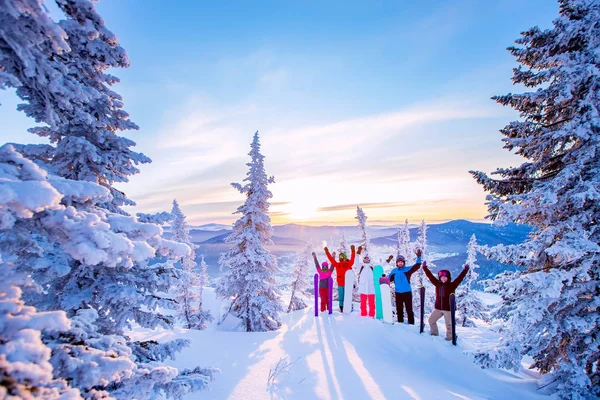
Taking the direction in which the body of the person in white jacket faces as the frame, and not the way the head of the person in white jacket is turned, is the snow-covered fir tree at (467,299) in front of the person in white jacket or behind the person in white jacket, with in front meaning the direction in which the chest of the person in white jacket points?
behind

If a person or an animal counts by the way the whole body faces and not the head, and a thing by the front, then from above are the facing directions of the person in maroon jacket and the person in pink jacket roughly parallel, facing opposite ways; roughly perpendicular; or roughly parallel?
roughly parallel

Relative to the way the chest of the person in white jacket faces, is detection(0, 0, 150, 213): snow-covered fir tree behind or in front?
in front

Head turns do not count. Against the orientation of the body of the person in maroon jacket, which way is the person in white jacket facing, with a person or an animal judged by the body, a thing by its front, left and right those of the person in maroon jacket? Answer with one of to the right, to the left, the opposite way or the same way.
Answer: the same way

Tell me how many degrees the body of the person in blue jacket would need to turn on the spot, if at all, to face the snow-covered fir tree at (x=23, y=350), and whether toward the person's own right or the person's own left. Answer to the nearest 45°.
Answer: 0° — they already face it

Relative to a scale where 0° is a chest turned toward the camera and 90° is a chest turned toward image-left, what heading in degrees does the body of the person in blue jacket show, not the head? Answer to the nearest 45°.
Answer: approximately 0°

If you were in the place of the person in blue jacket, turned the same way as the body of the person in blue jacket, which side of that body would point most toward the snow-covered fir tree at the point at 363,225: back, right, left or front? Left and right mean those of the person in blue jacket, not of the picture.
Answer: back

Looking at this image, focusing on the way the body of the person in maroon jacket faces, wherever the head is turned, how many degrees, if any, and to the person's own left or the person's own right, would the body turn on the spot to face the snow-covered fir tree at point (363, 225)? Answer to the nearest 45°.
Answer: approximately 180°

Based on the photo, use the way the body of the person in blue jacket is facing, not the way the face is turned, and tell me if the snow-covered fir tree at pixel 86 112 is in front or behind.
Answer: in front

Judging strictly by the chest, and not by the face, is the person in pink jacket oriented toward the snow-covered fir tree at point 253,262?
no

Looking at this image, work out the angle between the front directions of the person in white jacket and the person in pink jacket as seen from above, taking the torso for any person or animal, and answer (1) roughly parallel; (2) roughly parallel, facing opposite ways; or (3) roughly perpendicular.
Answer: roughly parallel

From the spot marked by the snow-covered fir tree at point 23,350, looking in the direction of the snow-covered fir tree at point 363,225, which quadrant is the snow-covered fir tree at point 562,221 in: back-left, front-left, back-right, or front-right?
front-right

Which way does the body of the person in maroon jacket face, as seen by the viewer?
toward the camera

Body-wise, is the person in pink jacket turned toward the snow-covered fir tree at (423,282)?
no

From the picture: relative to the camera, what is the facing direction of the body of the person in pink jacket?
toward the camera

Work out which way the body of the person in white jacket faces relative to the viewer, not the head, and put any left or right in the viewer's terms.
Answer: facing the viewer

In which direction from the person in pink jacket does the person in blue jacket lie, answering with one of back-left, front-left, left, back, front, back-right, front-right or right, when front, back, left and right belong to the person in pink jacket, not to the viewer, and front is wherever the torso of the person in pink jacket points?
front-left

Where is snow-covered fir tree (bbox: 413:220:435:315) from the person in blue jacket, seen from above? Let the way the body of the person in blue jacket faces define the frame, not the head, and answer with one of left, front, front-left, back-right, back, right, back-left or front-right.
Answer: back
